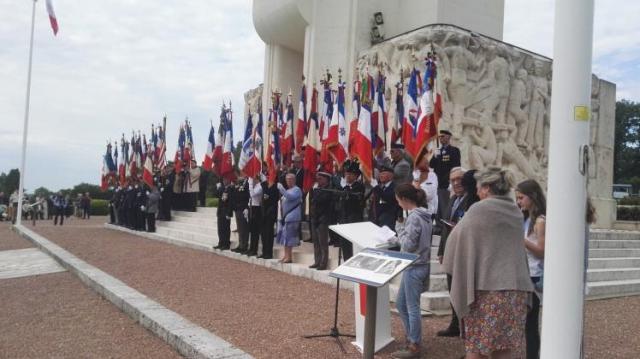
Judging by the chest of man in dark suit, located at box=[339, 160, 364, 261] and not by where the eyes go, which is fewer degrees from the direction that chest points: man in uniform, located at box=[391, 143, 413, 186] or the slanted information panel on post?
the slanted information panel on post

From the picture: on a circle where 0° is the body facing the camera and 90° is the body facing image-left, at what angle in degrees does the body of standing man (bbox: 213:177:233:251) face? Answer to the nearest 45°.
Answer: approximately 45°

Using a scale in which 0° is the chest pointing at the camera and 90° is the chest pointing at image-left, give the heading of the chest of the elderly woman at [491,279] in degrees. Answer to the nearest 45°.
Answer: approximately 135°

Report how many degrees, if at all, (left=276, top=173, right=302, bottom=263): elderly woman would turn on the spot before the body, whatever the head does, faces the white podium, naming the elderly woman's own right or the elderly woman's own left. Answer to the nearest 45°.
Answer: approximately 45° to the elderly woman's own left

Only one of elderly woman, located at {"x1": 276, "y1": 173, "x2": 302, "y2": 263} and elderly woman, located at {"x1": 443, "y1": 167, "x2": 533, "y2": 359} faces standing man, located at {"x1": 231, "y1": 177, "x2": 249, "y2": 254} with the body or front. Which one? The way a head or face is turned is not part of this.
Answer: elderly woman, located at {"x1": 443, "y1": 167, "x2": 533, "y2": 359}

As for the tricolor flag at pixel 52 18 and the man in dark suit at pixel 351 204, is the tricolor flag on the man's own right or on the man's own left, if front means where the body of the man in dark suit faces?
on the man's own right

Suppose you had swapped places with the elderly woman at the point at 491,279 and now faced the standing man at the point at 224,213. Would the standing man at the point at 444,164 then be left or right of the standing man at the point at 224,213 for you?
right

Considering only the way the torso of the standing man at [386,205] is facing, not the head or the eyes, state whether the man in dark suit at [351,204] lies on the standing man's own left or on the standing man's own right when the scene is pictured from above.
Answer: on the standing man's own right

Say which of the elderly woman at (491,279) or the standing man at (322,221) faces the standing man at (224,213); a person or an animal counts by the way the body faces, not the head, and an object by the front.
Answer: the elderly woman

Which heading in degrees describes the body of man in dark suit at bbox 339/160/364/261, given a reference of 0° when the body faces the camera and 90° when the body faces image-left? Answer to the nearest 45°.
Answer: approximately 45°

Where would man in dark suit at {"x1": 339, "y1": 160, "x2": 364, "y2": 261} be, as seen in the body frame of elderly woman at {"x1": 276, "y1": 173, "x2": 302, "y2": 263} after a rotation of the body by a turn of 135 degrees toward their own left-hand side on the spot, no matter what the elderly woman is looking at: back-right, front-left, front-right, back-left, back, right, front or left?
front-right

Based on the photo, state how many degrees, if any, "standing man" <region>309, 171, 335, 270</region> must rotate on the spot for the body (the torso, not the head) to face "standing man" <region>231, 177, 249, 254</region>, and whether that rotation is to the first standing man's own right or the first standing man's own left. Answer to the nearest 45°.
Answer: approximately 90° to the first standing man's own right
